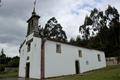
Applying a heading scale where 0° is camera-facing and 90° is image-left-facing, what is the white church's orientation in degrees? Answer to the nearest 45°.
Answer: approximately 45°
